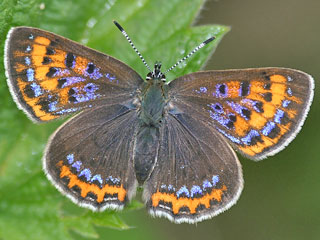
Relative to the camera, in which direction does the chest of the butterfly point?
away from the camera
